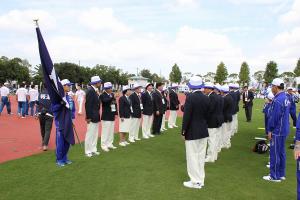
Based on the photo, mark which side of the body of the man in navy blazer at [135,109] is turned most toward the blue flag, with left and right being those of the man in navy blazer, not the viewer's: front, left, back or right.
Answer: right

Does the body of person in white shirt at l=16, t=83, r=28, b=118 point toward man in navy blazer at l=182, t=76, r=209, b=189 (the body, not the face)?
no

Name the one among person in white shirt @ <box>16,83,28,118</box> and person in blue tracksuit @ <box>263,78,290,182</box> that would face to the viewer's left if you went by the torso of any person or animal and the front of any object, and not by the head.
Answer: the person in blue tracksuit

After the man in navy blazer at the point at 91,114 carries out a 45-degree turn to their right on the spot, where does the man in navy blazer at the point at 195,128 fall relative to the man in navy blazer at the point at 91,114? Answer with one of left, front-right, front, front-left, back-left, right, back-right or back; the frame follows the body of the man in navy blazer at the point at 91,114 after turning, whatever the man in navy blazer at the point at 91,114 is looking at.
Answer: front-left

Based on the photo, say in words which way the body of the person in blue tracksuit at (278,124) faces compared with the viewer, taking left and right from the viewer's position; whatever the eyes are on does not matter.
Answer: facing to the left of the viewer

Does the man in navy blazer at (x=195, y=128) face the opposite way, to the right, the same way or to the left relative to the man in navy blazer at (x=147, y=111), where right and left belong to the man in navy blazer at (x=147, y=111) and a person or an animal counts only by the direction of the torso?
the opposite way
